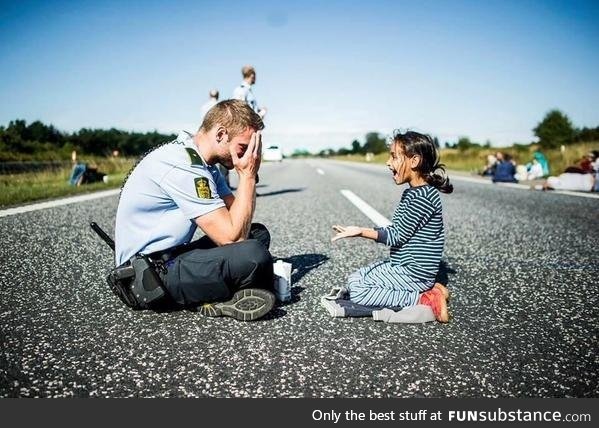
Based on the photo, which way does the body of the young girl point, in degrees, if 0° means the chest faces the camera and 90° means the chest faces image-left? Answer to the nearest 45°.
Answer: approximately 90°

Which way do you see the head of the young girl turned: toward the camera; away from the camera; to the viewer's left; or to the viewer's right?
to the viewer's left

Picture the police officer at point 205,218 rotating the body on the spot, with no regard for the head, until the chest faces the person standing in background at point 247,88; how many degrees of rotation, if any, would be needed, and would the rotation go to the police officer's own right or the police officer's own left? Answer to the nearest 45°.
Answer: approximately 90° to the police officer's own left

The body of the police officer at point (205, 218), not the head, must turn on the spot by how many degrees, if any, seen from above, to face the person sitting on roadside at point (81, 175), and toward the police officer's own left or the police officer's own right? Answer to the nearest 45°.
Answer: approximately 90° to the police officer's own left

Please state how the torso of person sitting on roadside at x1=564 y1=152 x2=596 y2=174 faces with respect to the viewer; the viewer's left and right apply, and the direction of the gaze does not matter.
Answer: facing to the left of the viewer

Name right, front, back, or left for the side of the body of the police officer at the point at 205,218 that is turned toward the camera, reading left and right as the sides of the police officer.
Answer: right

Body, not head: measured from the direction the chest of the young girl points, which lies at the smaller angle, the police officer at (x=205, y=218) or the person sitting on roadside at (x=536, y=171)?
the police officer

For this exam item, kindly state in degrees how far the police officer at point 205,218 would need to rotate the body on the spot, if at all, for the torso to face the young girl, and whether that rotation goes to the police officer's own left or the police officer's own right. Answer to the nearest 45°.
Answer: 0° — they already face them

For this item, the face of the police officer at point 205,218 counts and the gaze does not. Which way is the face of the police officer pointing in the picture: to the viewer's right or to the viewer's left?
to the viewer's right
